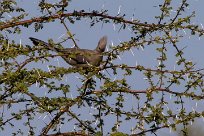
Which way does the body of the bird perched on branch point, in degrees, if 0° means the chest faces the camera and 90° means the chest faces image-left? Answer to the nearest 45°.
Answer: approximately 270°
